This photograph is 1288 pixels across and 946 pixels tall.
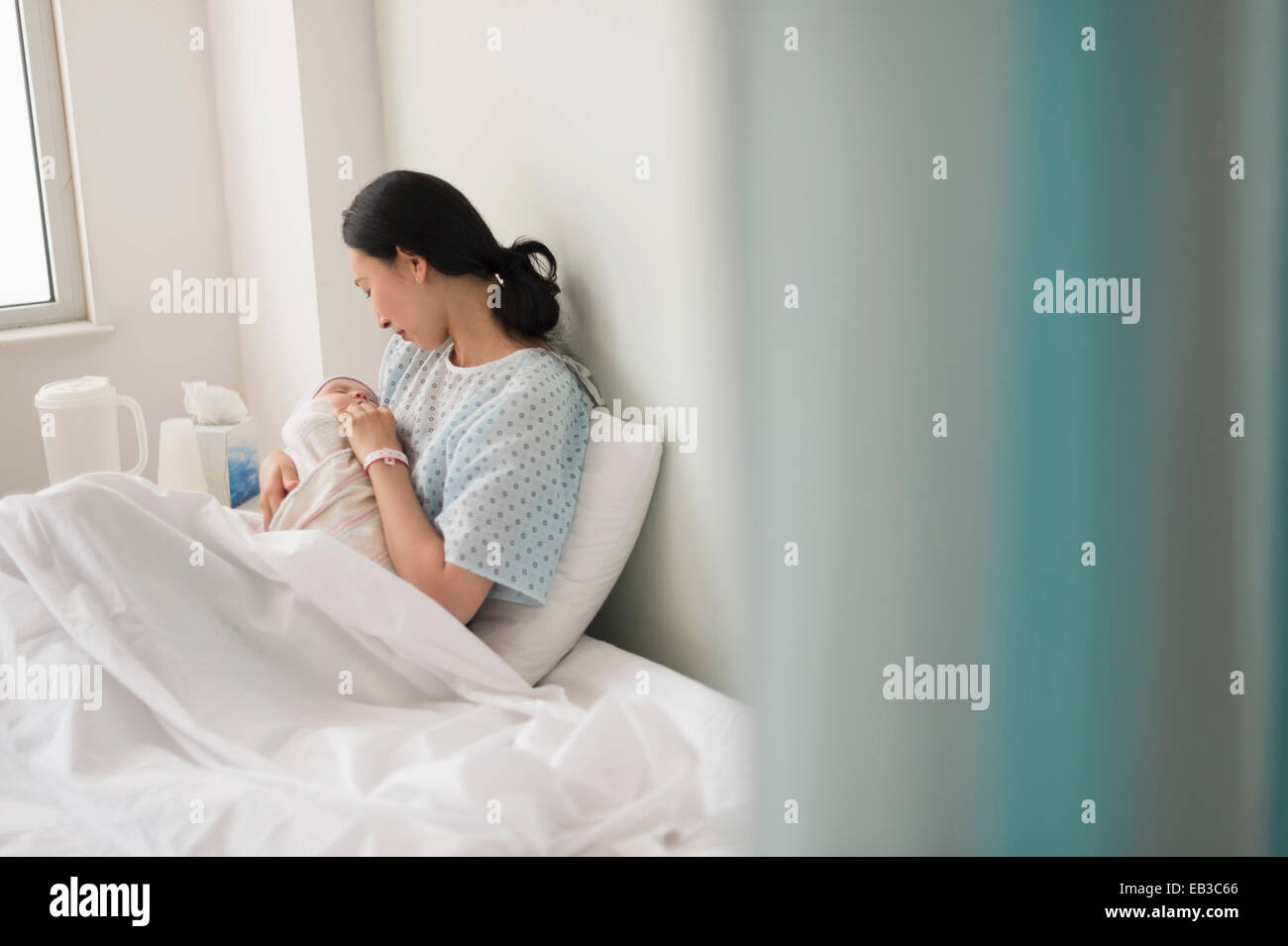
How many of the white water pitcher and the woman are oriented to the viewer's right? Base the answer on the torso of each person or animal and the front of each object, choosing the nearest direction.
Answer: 0

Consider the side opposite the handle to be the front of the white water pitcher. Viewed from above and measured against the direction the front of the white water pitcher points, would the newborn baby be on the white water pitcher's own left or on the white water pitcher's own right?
on the white water pitcher's own left

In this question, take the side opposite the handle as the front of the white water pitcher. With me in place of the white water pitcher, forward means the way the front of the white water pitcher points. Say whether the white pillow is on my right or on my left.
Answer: on my left

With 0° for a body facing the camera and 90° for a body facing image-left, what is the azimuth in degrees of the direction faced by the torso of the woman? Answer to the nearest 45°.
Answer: approximately 45°

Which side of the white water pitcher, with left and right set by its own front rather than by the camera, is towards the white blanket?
left

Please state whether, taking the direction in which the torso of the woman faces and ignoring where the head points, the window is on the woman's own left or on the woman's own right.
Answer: on the woman's own right

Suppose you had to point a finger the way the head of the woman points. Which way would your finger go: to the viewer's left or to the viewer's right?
to the viewer's left

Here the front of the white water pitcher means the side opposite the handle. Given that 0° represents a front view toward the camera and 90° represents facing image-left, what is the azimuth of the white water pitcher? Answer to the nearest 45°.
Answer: approximately 90°
